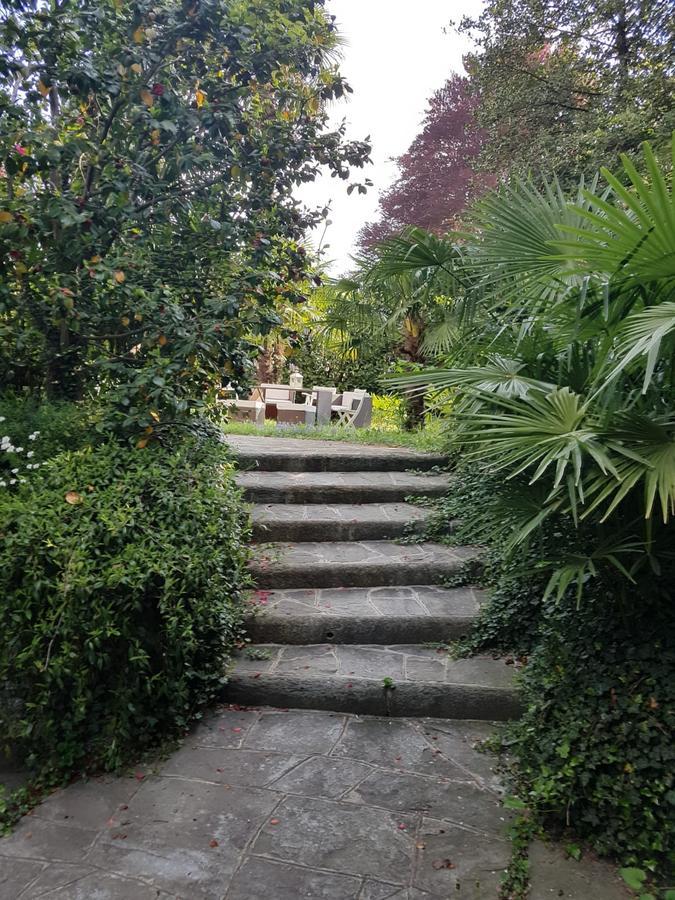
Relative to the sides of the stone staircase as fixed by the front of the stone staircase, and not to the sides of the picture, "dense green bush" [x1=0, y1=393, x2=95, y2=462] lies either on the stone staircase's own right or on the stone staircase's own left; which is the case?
on the stone staircase's own right

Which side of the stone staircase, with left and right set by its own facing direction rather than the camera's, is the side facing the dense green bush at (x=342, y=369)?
back

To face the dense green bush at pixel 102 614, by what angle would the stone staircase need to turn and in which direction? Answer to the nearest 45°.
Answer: approximately 45° to its right

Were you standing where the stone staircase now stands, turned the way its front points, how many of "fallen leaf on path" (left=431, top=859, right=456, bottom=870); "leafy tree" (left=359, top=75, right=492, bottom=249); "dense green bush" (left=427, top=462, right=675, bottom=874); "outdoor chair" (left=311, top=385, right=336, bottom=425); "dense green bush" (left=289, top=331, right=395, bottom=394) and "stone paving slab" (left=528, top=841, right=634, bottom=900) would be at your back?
3

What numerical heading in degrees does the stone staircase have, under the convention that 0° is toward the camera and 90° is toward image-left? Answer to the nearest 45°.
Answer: approximately 0°

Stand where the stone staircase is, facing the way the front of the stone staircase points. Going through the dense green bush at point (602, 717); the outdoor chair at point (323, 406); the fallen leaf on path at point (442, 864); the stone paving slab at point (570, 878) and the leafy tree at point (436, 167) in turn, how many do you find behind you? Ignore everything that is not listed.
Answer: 2

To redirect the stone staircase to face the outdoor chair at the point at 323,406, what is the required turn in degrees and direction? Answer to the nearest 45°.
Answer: approximately 180°

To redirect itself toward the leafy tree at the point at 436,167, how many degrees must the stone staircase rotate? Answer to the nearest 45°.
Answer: approximately 180°

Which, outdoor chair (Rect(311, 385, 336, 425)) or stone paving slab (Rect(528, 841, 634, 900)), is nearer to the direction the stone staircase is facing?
the stone paving slab

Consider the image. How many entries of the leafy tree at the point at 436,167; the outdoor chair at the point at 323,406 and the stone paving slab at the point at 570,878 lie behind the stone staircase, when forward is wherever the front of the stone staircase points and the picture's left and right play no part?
2

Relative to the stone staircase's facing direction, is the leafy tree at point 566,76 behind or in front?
behind

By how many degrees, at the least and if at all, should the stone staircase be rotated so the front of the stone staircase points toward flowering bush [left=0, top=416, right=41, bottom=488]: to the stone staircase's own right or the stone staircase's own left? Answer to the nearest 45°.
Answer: approximately 90° to the stone staircase's own right
